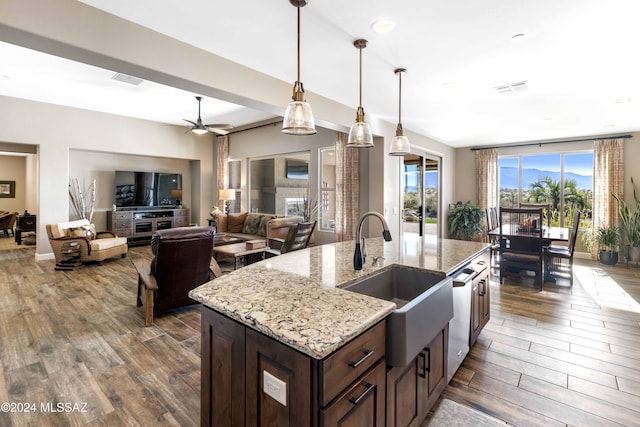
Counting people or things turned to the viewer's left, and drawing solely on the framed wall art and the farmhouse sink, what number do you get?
0

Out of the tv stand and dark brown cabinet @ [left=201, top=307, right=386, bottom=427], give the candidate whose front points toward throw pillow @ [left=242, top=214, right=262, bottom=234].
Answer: the tv stand

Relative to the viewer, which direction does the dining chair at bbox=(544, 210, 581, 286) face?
to the viewer's left

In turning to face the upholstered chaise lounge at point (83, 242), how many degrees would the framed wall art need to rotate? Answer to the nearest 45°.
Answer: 0° — it already faces it

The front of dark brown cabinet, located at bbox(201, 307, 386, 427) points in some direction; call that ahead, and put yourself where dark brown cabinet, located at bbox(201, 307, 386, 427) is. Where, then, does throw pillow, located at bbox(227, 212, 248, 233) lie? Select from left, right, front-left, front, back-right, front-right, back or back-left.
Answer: back-left

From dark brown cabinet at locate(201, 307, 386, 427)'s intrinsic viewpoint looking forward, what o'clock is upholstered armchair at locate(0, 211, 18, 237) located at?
The upholstered armchair is roughly at 6 o'clock from the dark brown cabinet.

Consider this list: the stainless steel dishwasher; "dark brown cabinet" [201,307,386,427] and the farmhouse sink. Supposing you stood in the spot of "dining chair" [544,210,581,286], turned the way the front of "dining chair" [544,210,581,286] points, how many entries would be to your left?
3

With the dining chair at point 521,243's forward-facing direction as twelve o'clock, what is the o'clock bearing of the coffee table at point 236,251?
The coffee table is roughly at 8 o'clock from the dining chair.

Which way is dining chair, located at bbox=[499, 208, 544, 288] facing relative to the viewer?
away from the camera
